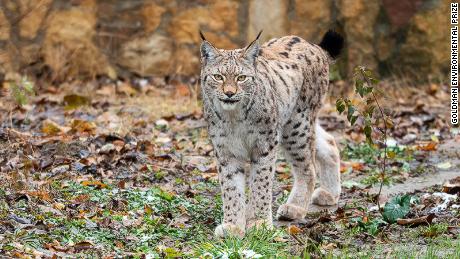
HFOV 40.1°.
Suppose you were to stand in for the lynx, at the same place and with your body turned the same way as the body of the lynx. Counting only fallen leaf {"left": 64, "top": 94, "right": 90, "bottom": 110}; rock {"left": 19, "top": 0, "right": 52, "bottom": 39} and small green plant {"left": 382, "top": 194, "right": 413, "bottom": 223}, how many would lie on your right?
2

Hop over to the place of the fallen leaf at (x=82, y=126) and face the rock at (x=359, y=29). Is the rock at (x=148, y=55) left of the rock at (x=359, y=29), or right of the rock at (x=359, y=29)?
left

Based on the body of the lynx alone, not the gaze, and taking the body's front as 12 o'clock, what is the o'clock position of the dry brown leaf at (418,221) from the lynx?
The dry brown leaf is roughly at 8 o'clock from the lynx.

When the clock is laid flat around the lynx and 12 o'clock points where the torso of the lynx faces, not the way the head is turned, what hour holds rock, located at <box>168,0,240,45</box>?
The rock is roughly at 4 o'clock from the lynx.

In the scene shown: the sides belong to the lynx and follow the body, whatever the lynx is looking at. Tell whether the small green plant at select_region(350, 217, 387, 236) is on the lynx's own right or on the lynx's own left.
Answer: on the lynx's own left

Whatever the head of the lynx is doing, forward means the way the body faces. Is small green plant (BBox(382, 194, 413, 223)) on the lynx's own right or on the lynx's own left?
on the lynx's own left

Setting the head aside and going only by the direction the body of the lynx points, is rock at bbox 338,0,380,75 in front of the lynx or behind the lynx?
behind

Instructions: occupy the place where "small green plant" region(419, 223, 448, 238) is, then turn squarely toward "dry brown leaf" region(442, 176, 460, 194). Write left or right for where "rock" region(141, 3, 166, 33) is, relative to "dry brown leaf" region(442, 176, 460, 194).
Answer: left

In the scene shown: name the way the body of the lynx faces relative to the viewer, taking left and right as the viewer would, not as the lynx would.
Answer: facing the viewer and to the left of the viewer

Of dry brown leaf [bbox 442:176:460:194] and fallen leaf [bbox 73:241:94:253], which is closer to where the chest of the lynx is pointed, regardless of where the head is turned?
the fallen leaf

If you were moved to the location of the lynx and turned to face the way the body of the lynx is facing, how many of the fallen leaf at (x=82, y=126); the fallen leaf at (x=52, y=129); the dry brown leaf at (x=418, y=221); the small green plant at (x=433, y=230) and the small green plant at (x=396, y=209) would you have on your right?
2

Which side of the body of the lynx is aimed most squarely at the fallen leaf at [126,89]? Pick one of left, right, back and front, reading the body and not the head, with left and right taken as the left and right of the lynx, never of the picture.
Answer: right

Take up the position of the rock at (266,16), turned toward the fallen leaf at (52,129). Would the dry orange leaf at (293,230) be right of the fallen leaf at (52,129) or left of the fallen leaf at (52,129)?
left

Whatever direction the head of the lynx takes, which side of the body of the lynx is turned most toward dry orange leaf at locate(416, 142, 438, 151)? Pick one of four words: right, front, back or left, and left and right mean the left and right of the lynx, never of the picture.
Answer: back

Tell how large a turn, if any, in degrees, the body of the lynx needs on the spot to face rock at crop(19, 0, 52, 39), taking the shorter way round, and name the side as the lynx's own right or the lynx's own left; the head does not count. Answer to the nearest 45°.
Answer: approximately 90° to the lynx's own right
